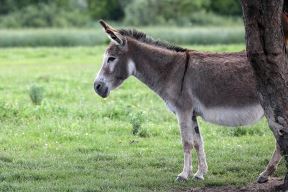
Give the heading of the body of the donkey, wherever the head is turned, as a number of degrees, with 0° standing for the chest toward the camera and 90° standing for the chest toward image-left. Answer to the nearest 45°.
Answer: approximately 90°

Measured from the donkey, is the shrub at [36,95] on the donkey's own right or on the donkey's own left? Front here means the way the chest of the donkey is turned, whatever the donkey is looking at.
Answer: on the donkey's own right

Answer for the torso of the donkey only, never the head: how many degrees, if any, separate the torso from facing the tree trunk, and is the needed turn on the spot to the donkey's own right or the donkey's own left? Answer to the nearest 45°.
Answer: approximately 135° to the donkey's own left

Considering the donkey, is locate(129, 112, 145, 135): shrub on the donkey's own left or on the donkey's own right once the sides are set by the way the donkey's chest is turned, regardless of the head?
on the donkey's own right

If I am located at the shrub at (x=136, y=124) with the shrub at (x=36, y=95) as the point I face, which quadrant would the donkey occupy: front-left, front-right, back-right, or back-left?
back-left

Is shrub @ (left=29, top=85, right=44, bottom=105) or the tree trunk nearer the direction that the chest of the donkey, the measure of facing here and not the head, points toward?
the shrub
